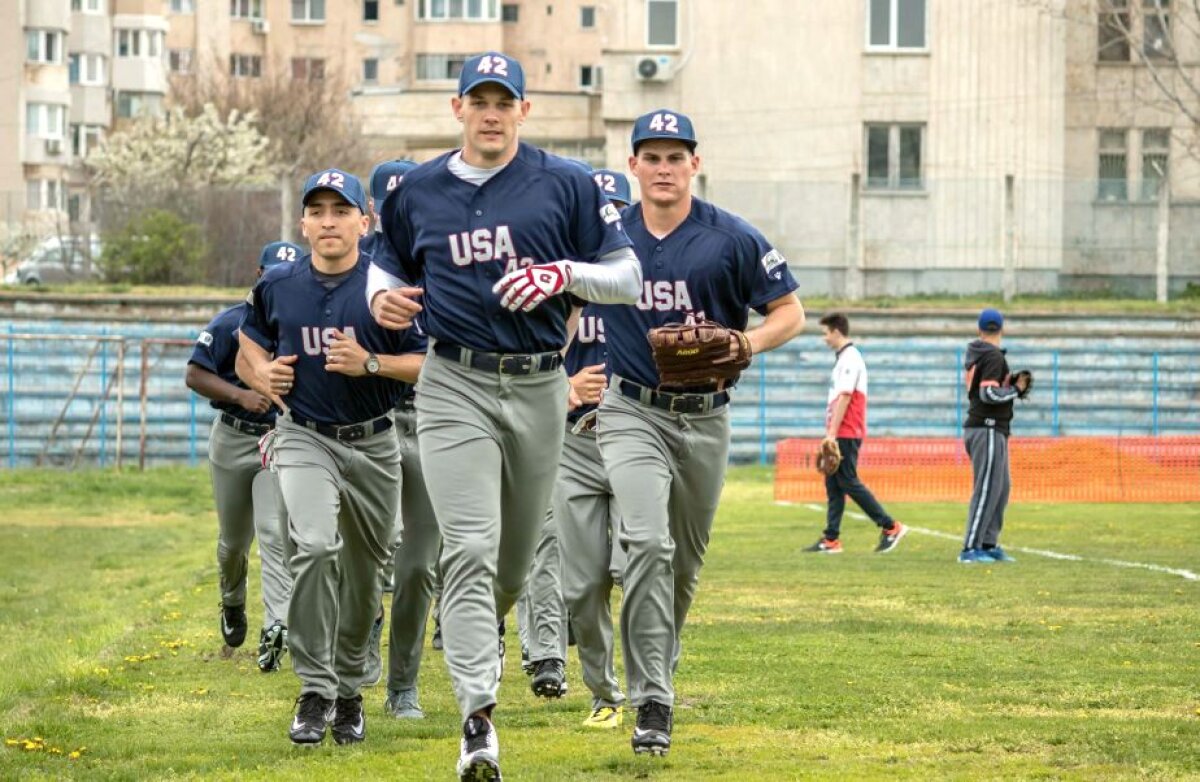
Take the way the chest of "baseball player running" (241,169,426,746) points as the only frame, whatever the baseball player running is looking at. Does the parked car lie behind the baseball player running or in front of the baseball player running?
behind

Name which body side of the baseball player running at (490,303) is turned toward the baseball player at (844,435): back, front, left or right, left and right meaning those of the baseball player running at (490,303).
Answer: back

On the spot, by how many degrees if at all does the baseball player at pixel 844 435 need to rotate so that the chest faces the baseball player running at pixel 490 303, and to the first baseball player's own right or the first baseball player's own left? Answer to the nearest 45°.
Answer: approximately 90° to the first baseball player's own left

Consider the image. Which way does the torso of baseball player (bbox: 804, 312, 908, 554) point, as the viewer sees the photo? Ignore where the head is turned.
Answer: to the viewer's left

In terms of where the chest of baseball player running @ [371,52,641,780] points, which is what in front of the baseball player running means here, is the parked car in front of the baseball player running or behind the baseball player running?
behind

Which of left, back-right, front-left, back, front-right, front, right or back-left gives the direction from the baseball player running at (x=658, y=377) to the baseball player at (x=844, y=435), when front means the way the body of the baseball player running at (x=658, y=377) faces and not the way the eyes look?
back

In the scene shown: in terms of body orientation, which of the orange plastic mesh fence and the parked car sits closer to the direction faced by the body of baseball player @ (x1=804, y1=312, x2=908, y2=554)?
the parked car

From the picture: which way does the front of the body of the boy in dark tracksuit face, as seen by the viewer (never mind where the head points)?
to the viewer's right

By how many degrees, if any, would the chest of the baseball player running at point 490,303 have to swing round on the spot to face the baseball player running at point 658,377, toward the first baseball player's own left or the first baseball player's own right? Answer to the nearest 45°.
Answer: approximately 135° to the first baseball player's own left

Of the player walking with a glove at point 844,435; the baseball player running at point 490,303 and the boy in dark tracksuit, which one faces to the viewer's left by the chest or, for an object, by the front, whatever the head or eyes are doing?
the player walking with a glove at point 844,435

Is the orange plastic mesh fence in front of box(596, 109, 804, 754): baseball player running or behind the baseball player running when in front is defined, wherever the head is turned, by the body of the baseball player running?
behind

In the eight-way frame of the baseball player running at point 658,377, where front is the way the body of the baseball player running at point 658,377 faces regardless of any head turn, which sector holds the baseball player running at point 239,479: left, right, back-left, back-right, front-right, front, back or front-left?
back-right

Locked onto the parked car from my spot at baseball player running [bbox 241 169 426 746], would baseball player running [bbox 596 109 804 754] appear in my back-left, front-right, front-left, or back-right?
back-right
